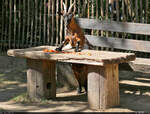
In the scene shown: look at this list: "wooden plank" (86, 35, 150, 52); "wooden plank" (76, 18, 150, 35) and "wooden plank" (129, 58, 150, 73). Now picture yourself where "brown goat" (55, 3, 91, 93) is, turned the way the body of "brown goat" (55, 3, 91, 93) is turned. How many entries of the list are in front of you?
0

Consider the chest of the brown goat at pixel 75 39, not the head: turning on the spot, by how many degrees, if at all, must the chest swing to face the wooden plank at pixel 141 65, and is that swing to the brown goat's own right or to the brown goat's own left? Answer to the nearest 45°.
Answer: approximately 135° to the brown goat's own left

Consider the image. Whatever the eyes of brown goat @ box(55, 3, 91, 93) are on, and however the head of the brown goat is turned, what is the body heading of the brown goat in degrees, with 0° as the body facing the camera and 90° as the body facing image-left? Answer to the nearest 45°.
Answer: approximately 45°

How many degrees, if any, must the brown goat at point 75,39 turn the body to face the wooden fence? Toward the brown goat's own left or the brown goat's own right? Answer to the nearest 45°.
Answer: approximately 135° to the brown goat's own right

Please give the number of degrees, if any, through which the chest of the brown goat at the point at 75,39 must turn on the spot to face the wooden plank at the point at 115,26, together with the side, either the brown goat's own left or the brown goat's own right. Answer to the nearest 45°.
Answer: approximately 180°
